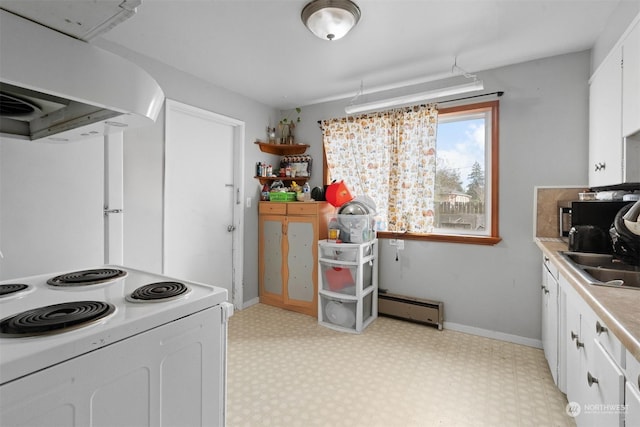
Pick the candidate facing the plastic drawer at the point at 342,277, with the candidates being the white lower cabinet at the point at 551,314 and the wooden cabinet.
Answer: the white lower cabinet

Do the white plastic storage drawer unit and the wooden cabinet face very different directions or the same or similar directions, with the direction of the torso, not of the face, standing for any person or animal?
same or similar directions

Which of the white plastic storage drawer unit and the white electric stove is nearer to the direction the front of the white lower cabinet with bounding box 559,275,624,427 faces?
the white electric stove

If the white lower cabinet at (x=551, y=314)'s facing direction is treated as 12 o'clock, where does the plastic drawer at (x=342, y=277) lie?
The plastic drawer is roughly at 12 o'clock from the white lower cabinet.

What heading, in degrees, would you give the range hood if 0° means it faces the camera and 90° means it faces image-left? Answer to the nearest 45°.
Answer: approximately 315°

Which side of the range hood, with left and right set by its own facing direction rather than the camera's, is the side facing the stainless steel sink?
front

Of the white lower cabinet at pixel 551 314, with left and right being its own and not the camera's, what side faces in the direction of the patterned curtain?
front

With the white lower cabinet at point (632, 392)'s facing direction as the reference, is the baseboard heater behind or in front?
in front

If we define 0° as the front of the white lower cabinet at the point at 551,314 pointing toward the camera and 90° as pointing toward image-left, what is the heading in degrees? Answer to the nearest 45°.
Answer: approximately 90°

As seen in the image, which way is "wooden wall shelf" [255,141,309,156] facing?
toward the camera

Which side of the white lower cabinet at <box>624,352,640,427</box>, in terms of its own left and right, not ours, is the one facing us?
left

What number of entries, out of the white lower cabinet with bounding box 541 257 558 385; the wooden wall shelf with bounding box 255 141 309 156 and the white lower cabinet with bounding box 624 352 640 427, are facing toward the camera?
1

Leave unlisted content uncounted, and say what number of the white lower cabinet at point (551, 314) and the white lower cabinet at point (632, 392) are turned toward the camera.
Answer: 0

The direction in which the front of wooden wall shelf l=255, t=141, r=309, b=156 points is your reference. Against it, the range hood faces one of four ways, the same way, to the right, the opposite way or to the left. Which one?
to the left

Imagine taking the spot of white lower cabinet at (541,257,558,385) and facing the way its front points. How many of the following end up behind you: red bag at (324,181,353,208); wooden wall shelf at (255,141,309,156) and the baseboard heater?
0

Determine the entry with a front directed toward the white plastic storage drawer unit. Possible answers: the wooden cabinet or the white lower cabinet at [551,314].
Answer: the white lower cabinet
